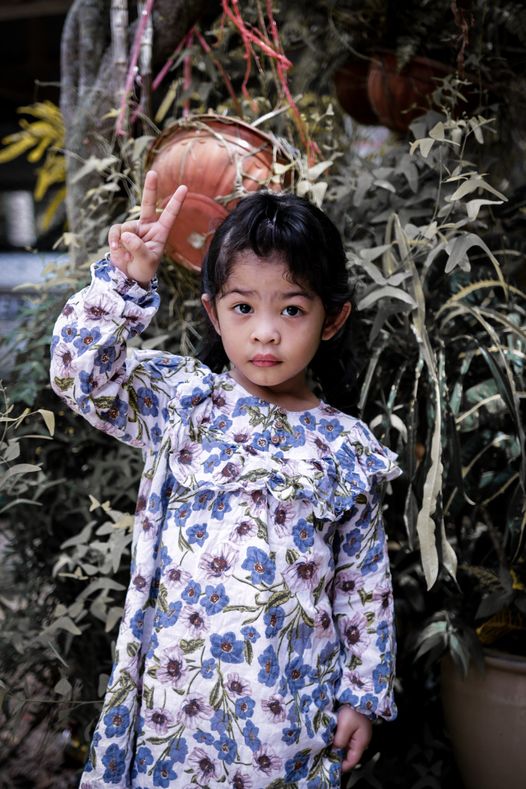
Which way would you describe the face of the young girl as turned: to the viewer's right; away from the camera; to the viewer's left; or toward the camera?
toward the camera

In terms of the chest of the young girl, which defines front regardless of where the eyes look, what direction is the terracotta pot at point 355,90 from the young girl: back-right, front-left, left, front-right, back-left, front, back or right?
back

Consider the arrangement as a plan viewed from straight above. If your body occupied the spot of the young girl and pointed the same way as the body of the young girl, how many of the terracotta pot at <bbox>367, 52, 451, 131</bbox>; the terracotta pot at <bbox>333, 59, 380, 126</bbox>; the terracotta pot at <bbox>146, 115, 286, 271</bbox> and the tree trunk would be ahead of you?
0

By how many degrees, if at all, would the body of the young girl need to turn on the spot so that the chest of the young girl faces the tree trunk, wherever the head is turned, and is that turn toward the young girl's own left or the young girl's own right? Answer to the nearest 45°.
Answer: approximately 180°

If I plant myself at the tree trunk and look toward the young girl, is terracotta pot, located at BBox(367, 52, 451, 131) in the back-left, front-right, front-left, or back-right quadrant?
front-left

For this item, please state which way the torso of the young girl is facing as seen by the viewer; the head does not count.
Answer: toward the camera

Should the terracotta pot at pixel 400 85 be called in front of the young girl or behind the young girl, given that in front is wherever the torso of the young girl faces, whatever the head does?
behind

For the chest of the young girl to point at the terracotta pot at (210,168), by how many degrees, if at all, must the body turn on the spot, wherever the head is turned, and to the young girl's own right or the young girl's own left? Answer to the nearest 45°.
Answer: approximately 180°

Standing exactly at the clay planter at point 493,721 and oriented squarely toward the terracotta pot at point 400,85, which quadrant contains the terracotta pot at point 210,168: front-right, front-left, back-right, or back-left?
front-left

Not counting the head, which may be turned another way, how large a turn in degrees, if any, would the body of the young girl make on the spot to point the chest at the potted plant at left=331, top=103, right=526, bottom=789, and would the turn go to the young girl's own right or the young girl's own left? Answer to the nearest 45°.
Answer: approximately 135° to the young girl's own left
